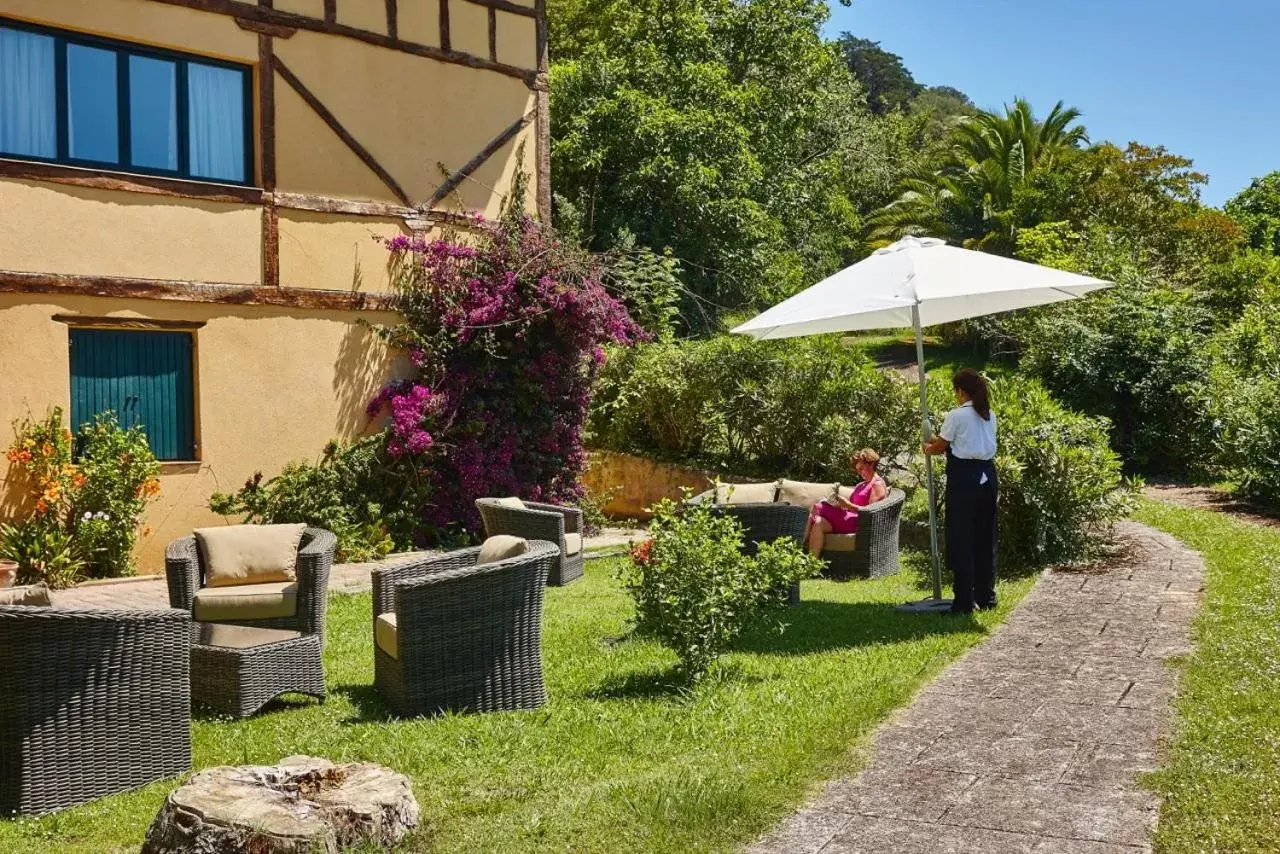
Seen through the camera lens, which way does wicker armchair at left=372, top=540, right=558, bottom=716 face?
facing to the left of the viewer

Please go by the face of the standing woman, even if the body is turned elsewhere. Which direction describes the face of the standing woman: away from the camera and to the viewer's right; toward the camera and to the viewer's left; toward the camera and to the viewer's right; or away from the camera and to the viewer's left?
away from the camera and to the viewer's left

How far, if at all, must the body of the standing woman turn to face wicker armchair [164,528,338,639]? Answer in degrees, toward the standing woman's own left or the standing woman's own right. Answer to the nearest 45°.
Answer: approximately 90° to the standing woman's own left

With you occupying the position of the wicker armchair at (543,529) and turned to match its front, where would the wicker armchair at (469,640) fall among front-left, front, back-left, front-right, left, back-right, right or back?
right

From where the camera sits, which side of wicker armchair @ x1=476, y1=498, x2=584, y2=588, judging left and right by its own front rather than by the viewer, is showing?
right

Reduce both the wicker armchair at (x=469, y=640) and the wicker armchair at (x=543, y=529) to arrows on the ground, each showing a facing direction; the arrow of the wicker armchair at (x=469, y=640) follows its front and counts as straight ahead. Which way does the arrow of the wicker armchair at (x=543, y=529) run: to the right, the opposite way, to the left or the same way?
the opposite way

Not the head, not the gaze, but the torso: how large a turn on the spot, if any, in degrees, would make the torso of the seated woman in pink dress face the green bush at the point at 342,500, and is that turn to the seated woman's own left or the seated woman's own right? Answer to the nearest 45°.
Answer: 0° — they already face it

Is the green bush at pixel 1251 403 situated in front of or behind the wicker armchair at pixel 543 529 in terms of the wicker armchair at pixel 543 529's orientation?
in front

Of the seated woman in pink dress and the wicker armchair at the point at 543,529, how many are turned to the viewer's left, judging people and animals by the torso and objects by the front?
1

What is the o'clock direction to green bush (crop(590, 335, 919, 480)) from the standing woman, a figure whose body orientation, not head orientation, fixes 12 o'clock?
The green bush is roughly at 1 o'clock from the standing woman.

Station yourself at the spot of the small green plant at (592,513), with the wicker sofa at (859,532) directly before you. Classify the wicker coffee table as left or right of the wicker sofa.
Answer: right

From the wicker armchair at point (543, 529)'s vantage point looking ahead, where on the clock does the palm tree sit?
The palm tree is roughly at 10 o'clock from the wicker armchair.
